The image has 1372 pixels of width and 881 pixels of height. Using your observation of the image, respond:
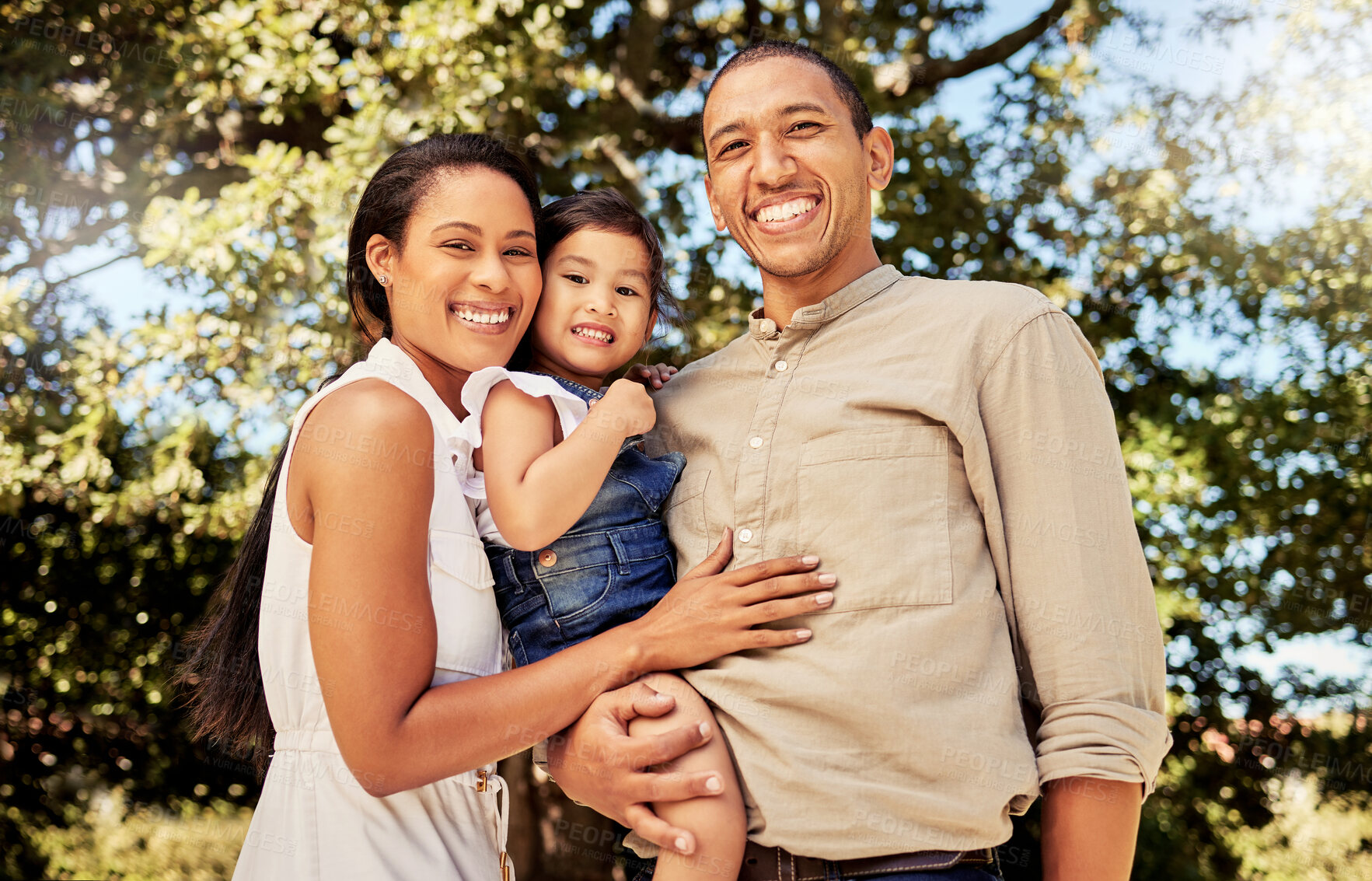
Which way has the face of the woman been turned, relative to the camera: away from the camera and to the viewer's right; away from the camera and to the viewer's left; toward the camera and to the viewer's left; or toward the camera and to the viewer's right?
toward the camera and to the viewer's right

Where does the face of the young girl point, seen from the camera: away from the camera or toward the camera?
toward the camera

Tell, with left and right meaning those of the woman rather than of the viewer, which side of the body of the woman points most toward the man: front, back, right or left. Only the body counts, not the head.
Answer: front

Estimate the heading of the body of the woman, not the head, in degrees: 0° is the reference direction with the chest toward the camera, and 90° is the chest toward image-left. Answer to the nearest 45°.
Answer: approximately 270°

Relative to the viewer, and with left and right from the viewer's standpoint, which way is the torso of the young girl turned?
facing the viewer and to the right of the viewer
